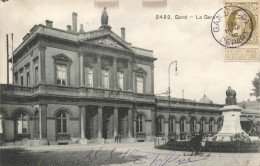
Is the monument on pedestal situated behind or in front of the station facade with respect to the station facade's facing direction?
in front
